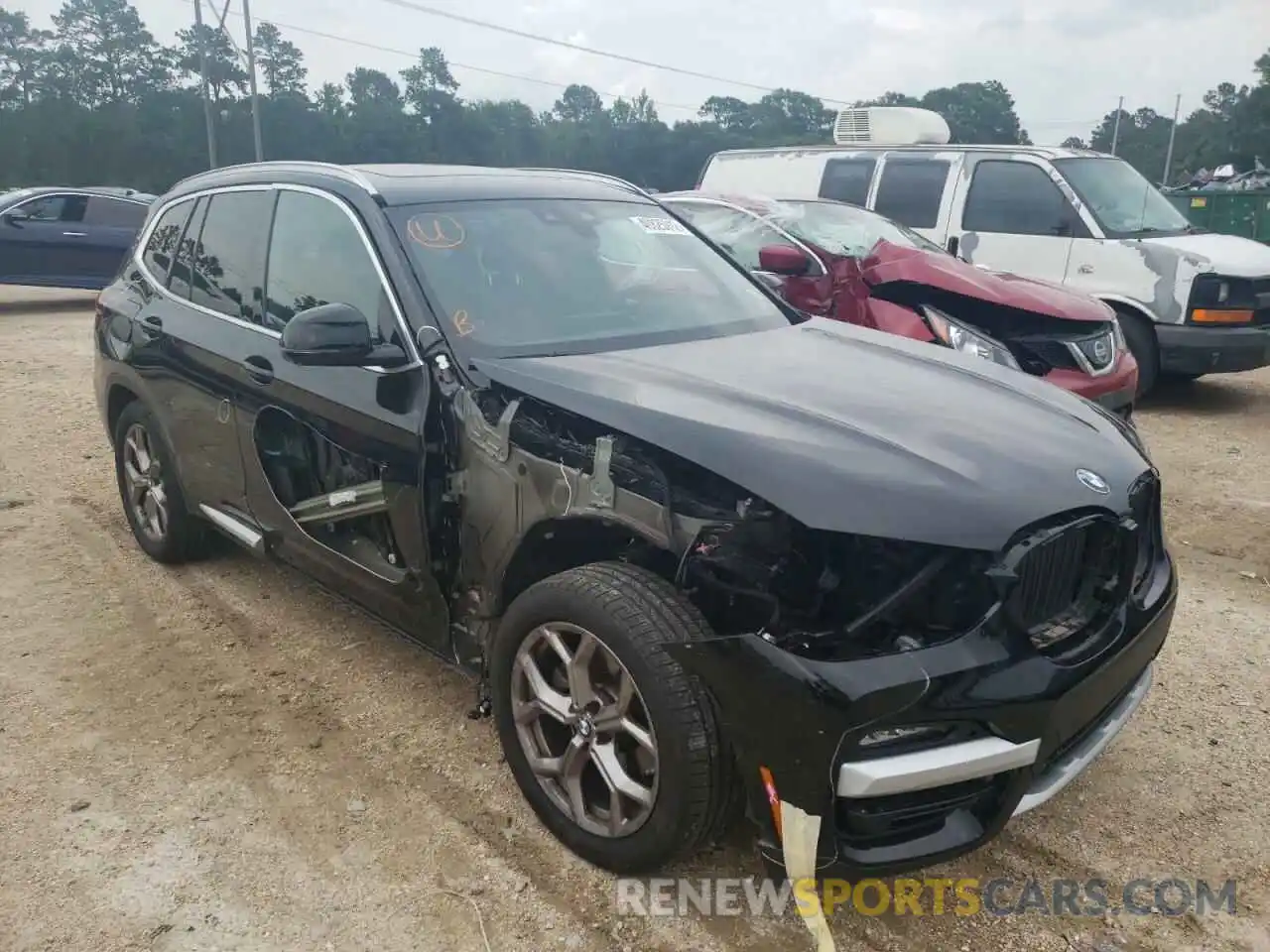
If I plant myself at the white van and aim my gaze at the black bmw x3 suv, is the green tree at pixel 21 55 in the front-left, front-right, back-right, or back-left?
back-right

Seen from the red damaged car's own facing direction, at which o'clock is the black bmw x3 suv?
The black bmw x3 suv is roughly at 2 o'clock from the red damaged car.

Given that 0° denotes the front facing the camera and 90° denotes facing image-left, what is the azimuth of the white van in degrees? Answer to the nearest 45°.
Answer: approximately 315°

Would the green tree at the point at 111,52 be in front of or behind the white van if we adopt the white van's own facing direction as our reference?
behind

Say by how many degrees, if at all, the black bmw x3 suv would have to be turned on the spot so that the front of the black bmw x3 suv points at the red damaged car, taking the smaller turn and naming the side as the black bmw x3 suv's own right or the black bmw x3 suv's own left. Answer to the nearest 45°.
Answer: approximately 90° to the black bmw x3 suv's own left

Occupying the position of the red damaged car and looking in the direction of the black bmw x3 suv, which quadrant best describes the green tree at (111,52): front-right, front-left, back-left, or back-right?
back-right

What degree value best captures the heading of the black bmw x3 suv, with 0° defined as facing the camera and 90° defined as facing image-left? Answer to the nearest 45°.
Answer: approximately 315°

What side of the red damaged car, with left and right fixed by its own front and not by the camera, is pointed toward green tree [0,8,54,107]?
back
